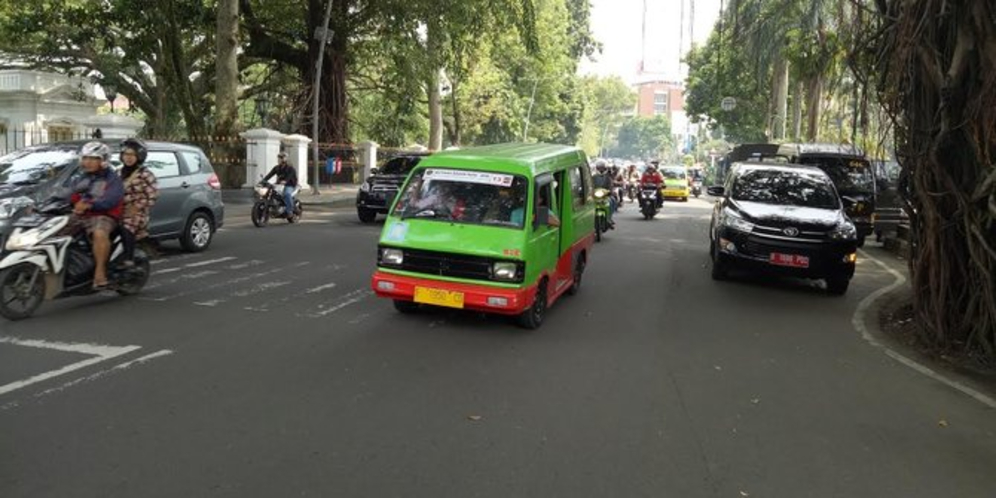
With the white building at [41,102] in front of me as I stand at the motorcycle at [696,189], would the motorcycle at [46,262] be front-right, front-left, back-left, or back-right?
front-left

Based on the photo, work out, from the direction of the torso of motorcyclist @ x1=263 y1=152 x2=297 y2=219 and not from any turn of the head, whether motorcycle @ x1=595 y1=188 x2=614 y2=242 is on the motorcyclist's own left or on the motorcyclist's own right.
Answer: on the motorcyclist's own left

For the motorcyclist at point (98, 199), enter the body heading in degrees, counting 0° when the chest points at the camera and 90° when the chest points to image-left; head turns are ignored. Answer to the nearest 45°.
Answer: approximately 45°

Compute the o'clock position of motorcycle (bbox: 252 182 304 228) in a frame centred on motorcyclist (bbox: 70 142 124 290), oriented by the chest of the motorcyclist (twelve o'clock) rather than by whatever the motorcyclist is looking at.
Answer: The motorcycle is roughly at 5 o'clock from the motorcyclist.

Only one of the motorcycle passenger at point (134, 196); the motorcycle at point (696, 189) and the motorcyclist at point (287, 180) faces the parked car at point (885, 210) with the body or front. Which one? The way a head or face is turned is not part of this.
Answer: the motorcycle

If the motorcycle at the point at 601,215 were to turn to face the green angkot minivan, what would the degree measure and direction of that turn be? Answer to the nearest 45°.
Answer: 0° — it already faces it

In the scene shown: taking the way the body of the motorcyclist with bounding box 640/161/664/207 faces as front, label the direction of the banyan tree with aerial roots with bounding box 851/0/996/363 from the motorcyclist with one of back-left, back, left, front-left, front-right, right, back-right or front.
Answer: front

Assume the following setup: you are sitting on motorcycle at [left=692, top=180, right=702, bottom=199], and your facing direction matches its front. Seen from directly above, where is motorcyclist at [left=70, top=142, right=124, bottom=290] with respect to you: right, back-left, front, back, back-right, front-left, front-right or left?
front

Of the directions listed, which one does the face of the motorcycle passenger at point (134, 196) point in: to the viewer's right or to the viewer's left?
to the viewer's left

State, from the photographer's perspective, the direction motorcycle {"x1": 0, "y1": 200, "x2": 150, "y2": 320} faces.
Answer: facing the viewer and to the left of the viewer

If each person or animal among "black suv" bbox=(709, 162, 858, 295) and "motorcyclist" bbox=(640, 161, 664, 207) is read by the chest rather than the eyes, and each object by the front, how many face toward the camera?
2

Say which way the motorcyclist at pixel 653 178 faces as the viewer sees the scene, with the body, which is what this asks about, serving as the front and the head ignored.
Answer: toward the camera

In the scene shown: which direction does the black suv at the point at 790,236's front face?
toward the camera

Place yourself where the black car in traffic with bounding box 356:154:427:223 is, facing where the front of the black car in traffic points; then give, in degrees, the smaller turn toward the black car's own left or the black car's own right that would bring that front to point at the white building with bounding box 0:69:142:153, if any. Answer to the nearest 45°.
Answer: approximately 90° to the black car's own right
